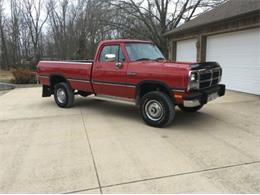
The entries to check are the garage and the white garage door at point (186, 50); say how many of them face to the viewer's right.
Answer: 0

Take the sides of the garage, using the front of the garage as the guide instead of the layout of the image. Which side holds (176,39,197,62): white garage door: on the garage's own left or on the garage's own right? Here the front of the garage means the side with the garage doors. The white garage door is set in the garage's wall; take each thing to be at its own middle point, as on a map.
on the garage's own right

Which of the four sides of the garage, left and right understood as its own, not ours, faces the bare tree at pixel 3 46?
right

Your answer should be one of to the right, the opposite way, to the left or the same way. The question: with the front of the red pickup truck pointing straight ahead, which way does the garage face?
to the right

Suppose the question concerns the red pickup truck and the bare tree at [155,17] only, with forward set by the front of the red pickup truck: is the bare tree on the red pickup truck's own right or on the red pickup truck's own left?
on the red pickup truck's own left

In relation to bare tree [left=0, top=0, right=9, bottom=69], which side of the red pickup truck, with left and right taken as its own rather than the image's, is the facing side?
back

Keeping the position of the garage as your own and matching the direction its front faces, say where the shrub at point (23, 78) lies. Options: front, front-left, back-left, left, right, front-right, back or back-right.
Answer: front-right

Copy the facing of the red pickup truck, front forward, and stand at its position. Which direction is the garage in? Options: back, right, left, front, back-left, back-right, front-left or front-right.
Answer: left

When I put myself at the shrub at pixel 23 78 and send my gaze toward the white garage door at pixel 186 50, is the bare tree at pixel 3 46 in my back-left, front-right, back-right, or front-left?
back-left

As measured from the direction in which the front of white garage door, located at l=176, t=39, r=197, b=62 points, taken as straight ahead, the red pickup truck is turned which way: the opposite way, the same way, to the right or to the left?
to the left

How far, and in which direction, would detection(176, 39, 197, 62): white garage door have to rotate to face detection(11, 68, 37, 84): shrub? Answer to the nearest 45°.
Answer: approximately 45° to its right

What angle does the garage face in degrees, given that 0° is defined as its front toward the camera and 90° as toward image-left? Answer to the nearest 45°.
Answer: approximately 45°
